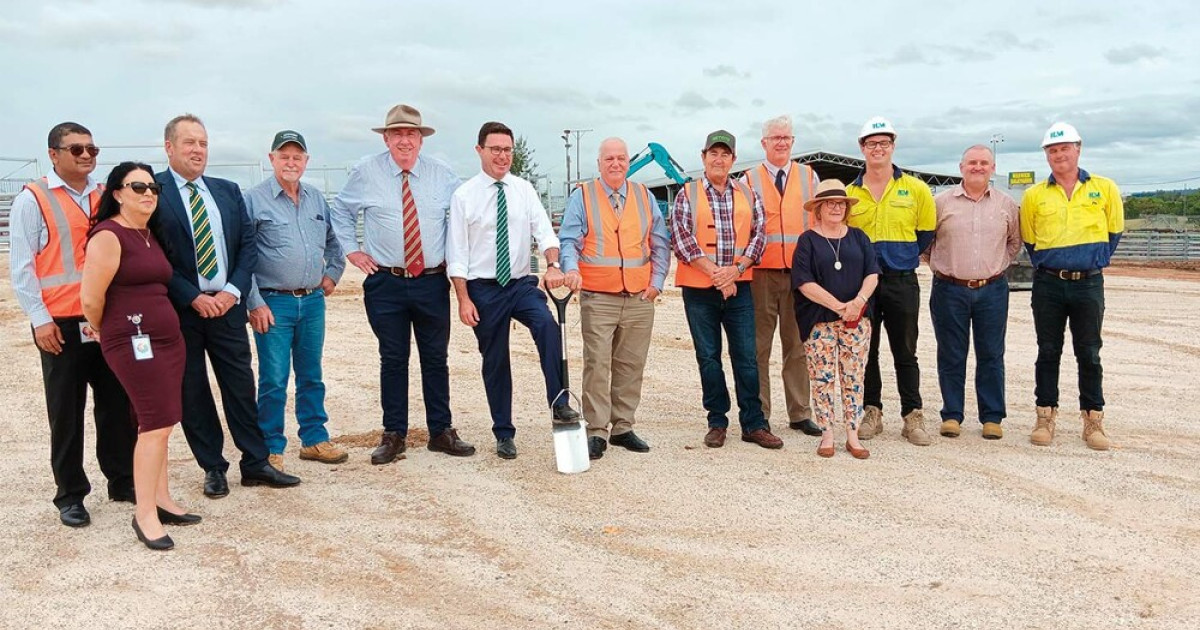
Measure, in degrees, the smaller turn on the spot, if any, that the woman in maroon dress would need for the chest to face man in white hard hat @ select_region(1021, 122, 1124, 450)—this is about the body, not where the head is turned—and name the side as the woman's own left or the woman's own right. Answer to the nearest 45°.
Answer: approximately 45° to the woman's own left

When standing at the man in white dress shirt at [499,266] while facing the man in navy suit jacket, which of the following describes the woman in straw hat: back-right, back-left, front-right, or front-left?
back-left

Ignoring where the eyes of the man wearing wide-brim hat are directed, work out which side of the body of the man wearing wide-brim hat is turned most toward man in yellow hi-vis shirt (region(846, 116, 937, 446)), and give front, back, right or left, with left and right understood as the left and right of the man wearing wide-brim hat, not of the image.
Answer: left

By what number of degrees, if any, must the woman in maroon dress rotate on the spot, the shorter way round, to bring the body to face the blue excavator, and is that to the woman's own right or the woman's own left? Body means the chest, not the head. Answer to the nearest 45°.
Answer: approximately 90° to the woman's own left

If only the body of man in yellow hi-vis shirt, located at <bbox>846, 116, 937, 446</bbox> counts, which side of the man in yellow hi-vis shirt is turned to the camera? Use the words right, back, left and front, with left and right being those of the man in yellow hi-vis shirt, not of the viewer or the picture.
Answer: front

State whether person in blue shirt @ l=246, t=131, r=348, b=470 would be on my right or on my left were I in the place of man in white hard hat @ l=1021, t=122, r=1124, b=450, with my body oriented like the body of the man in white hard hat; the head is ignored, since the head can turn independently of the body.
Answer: on my right

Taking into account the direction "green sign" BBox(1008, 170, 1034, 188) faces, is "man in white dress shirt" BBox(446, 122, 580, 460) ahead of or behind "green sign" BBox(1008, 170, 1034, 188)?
ahead

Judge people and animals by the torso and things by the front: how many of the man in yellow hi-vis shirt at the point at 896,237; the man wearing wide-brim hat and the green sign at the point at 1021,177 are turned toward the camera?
3

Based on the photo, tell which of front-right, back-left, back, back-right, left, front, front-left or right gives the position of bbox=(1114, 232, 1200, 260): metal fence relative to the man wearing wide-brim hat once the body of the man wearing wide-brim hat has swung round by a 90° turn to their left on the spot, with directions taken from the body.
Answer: front-left

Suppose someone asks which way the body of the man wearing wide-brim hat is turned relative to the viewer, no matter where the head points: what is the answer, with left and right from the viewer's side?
facing the viewer

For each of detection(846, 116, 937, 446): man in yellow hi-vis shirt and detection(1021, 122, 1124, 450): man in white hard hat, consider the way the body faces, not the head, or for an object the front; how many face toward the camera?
2
